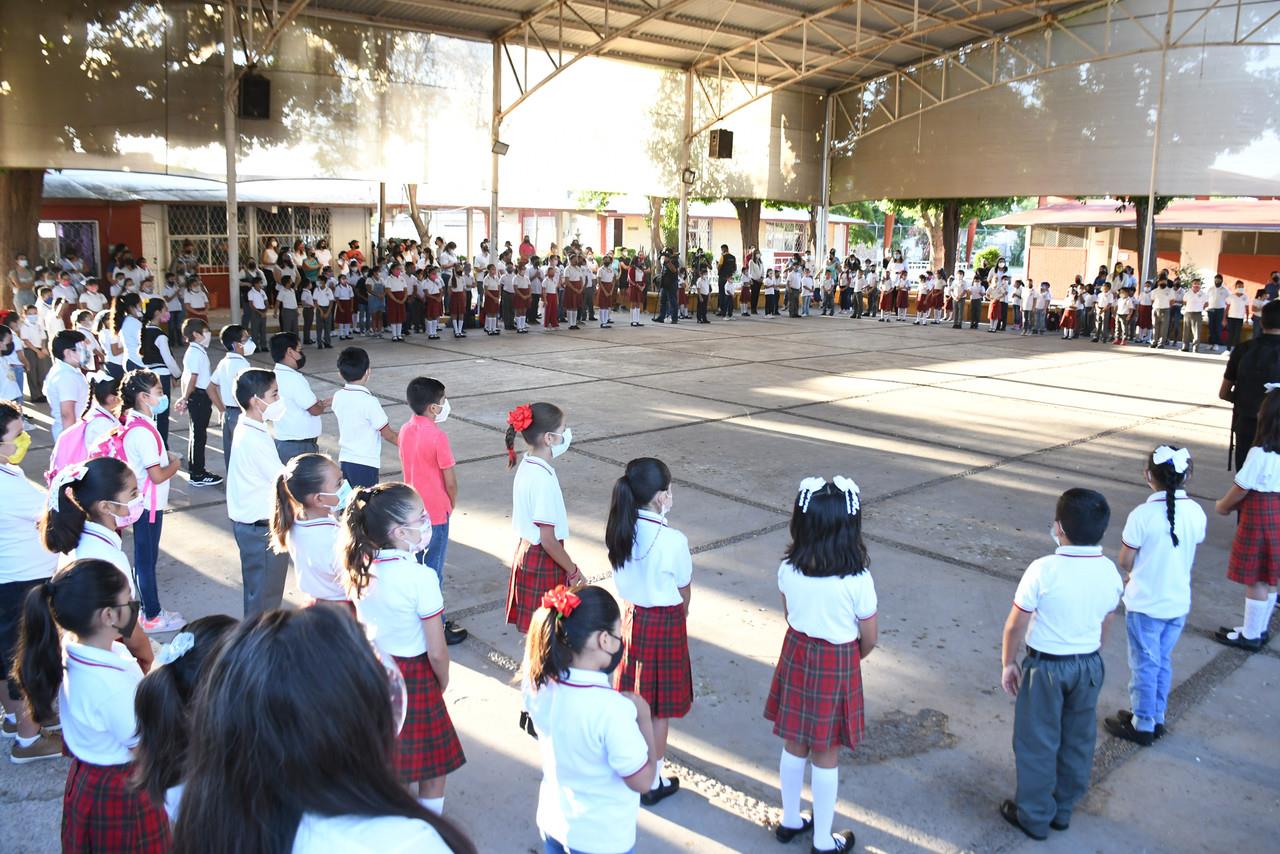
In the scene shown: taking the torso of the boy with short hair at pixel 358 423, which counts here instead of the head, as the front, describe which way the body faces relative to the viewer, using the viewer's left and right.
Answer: facing away from the viewer and to the right of the viewer

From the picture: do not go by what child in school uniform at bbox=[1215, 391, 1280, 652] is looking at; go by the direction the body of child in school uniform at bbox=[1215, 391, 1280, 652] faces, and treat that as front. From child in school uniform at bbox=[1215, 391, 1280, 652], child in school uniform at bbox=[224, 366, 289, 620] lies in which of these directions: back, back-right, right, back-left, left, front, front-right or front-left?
front-left

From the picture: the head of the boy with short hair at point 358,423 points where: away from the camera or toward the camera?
away from the camera

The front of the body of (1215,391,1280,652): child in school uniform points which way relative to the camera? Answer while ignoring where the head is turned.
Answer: to the viewer's left

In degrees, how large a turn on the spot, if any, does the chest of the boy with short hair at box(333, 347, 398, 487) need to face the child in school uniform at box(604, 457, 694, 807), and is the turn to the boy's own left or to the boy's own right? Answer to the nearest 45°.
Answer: approximately 90° to the boy's own right

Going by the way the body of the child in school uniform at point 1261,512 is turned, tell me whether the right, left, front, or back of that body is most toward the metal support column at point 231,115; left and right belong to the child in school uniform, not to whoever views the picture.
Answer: front

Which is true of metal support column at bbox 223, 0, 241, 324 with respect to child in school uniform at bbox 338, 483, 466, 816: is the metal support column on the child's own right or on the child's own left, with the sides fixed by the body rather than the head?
on the child's own left

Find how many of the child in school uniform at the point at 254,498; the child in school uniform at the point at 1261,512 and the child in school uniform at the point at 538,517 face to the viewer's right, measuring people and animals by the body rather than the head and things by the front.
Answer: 2

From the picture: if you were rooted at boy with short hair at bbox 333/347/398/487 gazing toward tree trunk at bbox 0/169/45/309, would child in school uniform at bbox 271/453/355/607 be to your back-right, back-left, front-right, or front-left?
back-left

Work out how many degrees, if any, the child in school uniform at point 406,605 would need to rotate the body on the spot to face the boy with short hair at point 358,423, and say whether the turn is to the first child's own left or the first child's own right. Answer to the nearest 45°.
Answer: approximately 45° to the first child's own left

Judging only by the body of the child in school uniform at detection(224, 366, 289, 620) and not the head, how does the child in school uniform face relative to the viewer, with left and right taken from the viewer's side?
facing to the right of the viewer

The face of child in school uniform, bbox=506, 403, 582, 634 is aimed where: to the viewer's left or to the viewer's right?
to the viewer's right
